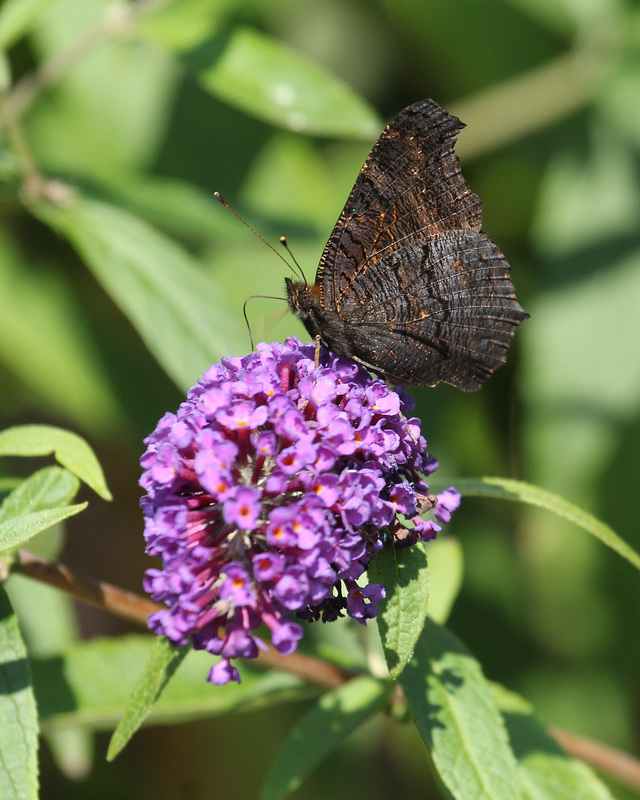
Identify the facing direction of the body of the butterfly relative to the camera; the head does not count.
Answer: to the viewer's left

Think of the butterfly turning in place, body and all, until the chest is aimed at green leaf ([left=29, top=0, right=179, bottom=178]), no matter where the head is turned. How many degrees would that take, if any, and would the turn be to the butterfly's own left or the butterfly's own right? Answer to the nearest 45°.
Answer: approximately 45° to the butterfly's own right

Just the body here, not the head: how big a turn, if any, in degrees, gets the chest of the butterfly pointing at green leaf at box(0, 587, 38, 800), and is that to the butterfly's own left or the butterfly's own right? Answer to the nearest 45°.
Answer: approximately 45° to the butterfly's own left

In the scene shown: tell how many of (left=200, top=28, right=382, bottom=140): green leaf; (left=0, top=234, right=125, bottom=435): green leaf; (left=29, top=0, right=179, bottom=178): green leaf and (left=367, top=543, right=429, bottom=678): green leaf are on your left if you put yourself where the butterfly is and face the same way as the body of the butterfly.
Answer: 1

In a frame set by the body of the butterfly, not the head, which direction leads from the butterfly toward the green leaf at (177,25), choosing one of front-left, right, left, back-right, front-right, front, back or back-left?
front-right

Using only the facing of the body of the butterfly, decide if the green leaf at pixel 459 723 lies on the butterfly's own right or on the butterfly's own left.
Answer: on the butterfly's own left

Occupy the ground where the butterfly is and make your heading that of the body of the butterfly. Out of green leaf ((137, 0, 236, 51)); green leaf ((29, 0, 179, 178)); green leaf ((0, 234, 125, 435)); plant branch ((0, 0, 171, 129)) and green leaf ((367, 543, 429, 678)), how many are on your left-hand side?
1

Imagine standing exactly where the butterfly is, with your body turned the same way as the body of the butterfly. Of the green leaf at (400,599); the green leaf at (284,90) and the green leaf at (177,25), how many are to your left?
1

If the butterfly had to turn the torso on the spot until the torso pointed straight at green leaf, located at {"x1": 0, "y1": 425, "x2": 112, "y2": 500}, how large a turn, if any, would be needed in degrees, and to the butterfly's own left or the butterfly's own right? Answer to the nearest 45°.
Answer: approximately 45° to the butterfly's own left

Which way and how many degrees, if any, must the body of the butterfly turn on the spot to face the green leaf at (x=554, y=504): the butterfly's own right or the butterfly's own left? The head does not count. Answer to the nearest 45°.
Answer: approximately 135° to the butterfly's own left

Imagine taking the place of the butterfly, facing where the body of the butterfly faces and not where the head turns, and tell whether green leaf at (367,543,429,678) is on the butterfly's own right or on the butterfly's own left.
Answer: on the butterfly's own left

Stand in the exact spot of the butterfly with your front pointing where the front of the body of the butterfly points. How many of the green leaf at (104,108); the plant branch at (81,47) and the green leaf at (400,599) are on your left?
1
